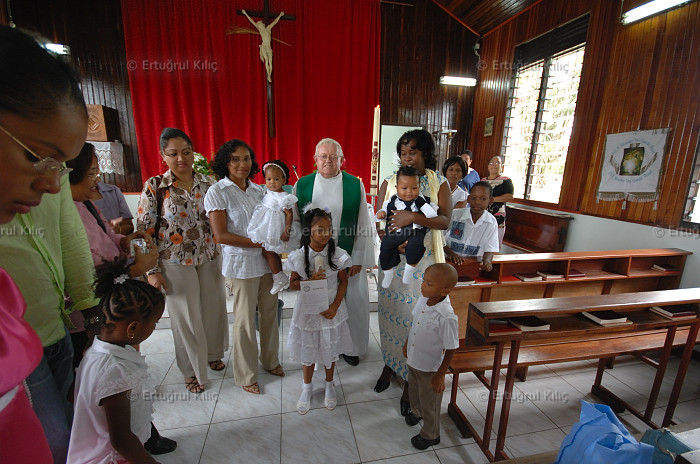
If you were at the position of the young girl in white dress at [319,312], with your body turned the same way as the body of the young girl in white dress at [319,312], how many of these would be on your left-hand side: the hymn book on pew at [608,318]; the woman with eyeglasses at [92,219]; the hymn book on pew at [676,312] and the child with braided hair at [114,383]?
2

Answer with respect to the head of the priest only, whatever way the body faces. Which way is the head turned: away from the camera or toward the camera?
toward the camera

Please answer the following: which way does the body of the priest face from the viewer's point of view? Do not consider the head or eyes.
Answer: toward the camera

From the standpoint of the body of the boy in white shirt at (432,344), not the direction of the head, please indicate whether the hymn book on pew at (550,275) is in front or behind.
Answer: behind

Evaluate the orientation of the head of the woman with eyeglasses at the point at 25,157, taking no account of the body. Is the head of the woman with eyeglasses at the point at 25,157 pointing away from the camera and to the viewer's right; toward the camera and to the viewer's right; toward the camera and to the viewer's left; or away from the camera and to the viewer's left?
toward the camera and to the viewer's right

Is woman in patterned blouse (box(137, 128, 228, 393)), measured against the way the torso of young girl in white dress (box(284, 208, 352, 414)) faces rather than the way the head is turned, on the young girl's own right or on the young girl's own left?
on the young girl's own right

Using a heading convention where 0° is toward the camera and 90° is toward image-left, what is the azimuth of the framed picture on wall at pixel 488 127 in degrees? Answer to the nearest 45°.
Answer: approximately 45°

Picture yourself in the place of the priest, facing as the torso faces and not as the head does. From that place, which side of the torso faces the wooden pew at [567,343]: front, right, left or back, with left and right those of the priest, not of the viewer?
left

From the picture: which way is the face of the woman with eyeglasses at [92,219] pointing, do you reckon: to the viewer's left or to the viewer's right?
to the viewer's right

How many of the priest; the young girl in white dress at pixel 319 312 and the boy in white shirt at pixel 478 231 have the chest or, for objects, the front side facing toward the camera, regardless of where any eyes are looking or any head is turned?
3

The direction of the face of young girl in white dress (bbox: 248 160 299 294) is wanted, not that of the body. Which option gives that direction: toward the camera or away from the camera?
toward the camera

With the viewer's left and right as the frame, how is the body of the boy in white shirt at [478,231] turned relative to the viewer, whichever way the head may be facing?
facing the viewer

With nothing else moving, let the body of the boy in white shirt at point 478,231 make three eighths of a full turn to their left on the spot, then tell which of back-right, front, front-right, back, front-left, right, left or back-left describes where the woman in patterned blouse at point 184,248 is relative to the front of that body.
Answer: back

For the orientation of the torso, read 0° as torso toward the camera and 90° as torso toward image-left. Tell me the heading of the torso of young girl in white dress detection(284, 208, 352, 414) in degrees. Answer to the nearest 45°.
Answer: approximately 0°

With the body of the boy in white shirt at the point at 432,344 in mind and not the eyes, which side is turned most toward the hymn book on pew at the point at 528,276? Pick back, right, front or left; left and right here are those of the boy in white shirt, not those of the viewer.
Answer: back
